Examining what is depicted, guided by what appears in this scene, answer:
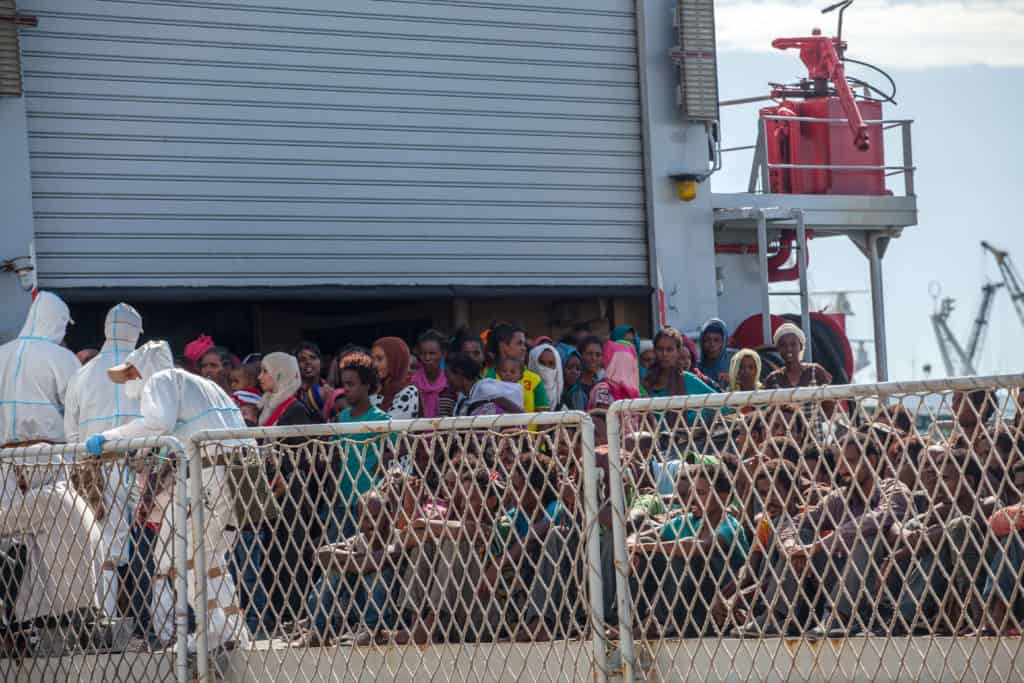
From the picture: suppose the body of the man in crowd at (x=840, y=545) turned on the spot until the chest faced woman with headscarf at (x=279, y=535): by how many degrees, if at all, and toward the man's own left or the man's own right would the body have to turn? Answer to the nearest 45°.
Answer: approximately 45° to the man's own right

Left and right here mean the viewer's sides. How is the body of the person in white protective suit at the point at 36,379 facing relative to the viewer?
facing away from the viewer and to the right of the viewer

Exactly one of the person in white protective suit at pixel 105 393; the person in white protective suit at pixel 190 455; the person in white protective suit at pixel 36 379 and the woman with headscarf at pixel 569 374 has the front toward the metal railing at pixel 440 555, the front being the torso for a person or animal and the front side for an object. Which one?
the woman with headscarf

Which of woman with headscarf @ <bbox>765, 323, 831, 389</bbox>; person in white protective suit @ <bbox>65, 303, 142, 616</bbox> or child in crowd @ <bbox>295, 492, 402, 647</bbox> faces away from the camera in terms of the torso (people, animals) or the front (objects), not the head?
the person in white protective suit

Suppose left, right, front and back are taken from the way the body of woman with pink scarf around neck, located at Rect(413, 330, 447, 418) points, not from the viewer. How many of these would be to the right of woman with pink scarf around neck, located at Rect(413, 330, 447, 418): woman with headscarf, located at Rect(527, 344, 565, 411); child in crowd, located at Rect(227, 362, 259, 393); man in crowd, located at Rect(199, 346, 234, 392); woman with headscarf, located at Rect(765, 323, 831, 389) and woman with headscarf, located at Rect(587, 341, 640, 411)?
2

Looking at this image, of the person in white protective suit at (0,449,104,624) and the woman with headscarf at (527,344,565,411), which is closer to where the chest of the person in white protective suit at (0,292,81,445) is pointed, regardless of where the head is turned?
the woman with headscarf

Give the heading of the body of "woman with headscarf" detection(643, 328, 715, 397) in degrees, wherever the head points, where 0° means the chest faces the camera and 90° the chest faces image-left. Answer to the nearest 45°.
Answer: approximately 45°

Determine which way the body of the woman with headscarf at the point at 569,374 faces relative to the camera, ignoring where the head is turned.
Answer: toward the camera

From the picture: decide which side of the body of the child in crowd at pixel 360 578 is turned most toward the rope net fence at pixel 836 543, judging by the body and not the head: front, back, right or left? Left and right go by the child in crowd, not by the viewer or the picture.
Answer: left

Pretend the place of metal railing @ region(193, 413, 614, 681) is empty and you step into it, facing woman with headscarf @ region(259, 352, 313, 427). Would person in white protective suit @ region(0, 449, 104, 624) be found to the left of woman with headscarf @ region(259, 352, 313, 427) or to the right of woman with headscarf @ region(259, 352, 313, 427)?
left
